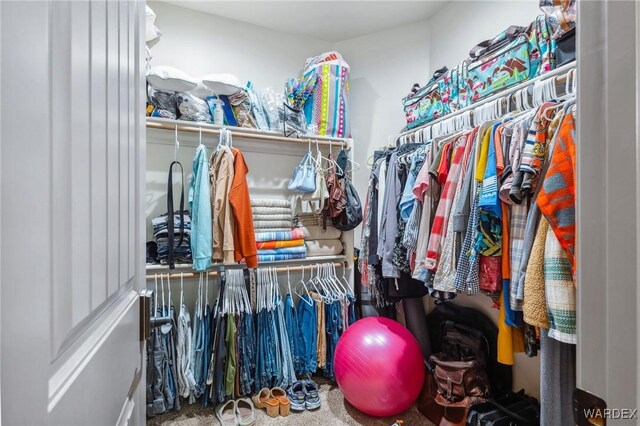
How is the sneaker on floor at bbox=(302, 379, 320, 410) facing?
toward the camera

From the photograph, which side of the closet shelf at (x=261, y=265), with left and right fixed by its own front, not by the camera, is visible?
front
